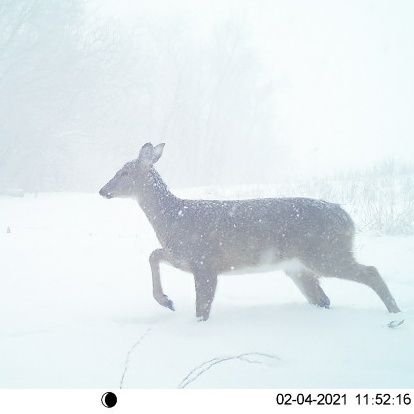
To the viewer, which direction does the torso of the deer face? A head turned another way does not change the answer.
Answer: to the viewer's left
